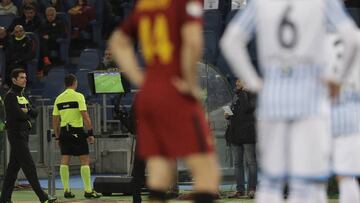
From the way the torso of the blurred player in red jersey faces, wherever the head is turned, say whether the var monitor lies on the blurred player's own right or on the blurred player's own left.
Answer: on the blurred player's own left

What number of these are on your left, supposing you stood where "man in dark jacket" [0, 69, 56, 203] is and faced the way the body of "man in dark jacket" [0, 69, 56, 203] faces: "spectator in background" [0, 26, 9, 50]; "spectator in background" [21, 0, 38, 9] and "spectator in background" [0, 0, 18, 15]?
3

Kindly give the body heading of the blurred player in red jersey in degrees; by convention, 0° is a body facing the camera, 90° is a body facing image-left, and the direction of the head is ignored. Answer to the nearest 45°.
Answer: approximately 225°

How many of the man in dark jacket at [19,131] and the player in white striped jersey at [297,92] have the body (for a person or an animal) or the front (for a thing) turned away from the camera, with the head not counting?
1

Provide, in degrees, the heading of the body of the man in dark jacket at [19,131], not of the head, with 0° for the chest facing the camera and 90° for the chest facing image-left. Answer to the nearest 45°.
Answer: approximately 270°

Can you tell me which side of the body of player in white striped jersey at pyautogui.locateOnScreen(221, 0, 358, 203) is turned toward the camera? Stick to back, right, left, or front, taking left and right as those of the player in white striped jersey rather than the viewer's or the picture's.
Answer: back

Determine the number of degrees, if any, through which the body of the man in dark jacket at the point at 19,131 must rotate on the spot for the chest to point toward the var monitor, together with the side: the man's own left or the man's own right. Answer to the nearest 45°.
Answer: approximately 45° to the man's own left

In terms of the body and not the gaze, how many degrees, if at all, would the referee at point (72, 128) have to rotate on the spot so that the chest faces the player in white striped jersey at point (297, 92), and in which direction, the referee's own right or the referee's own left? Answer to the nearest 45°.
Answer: approximately 135° to the referee's own right
